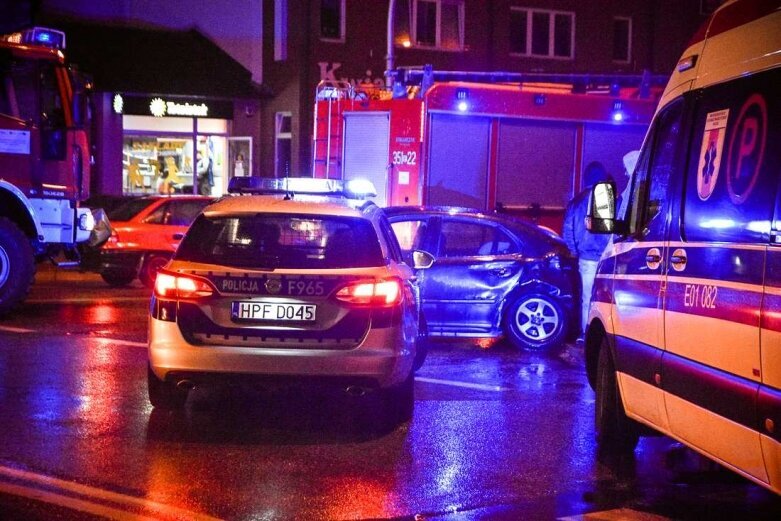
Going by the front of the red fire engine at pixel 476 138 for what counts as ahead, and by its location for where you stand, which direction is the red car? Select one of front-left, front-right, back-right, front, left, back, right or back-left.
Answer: back-left

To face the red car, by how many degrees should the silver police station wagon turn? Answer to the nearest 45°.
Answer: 0° — it already faces it

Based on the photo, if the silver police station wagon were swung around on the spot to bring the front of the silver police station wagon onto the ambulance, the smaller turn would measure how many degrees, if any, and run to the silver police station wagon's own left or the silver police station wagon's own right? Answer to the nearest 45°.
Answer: approximately 135° to the silver police station wagon's own right

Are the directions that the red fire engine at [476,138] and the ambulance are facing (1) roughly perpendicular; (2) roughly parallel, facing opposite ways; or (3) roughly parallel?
roughly perpendicular

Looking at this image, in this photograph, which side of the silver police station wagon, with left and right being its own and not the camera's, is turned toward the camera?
back

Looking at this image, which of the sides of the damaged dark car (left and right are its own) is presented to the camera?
left

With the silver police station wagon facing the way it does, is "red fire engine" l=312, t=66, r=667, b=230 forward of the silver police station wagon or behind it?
forward

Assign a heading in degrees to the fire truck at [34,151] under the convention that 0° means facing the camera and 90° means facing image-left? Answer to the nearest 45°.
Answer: approximately 270°

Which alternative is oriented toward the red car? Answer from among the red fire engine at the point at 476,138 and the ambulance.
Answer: the ambulance

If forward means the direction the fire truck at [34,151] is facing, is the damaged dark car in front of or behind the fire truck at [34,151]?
in front

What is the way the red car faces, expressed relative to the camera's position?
facing away from the viewer and to the right of the viewer

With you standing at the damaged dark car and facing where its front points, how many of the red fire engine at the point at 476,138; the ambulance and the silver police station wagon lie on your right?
1
